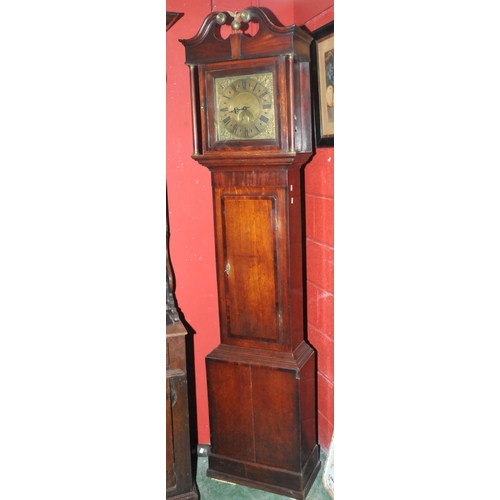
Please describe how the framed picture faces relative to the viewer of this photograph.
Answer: facing the viewer and to the left of the viewer
